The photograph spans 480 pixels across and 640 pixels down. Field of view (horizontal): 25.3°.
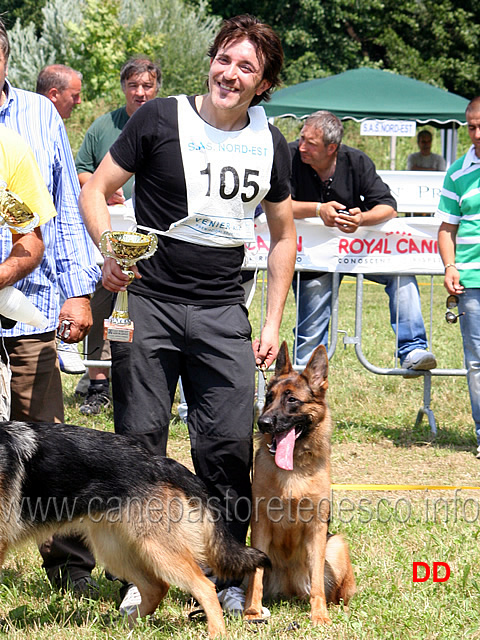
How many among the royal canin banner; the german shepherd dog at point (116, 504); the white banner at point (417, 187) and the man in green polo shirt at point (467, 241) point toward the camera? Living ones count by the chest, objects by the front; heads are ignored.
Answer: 3

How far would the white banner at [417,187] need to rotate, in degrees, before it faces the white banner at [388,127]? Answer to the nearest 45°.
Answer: approximately 180°

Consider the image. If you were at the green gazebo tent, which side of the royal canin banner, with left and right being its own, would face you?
back

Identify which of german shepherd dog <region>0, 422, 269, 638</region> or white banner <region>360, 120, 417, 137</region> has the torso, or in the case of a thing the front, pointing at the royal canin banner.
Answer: the white banner

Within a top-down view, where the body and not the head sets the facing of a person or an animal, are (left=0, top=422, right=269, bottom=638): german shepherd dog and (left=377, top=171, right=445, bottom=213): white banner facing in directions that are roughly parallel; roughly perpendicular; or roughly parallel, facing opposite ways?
roughly perpendicular
